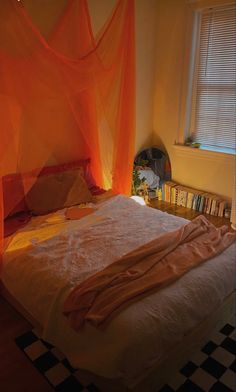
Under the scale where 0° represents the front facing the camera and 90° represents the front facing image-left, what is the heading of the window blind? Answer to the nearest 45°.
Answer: approximately 45°

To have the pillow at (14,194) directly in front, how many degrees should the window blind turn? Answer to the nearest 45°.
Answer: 0° — it already faces it

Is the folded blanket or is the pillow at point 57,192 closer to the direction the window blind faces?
the pillow

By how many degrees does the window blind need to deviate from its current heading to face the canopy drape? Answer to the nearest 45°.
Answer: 0° — it already faces it

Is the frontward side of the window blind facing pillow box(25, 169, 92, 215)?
yes
